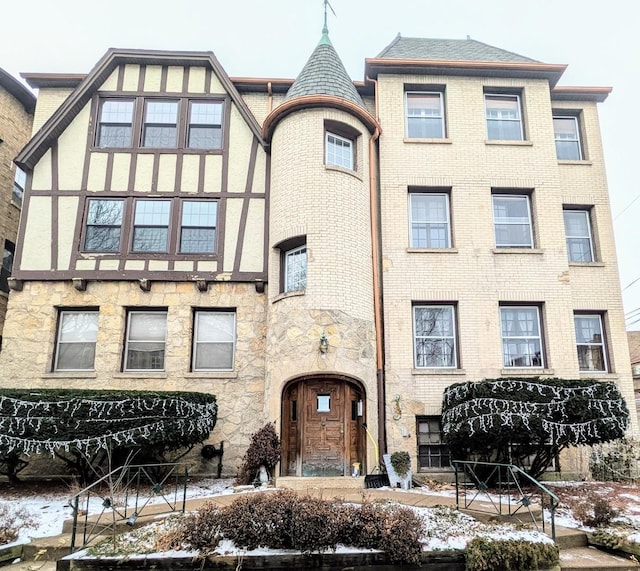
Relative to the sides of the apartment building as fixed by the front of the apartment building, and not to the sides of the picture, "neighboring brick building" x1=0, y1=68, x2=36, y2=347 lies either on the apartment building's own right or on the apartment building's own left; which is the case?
on the apartment building's own right

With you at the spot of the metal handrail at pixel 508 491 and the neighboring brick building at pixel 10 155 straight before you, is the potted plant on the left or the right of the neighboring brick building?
right

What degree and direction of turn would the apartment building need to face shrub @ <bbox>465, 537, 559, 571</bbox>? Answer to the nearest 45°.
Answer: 0° — it already faces it

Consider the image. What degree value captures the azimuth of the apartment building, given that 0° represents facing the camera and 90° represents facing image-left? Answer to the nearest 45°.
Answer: approximately 0°

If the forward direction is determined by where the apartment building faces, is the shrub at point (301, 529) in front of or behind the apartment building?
in front

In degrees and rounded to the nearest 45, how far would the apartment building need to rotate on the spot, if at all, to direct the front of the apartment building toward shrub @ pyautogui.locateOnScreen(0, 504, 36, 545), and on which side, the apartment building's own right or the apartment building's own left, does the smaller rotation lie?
approximately 45° to the apartment building's own right
